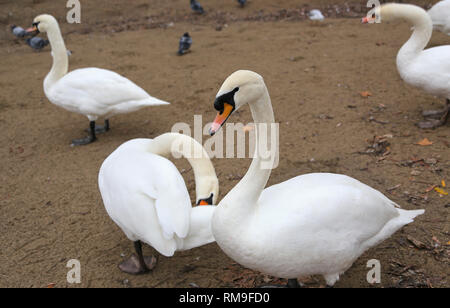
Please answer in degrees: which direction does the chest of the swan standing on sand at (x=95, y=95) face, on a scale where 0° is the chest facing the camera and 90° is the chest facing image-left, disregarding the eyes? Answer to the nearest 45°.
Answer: approximately 90°

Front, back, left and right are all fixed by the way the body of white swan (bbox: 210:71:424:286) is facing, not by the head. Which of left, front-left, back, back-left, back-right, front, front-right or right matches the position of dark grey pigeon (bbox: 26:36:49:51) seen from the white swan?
front-right

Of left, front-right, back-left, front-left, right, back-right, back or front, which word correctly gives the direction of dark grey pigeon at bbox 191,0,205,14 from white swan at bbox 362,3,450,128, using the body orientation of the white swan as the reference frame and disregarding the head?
front-right

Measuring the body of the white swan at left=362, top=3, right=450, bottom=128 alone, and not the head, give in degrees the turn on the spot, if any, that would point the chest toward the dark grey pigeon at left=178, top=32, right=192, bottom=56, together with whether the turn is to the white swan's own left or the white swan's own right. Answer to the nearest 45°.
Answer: approximately 45° to the white swan's own right

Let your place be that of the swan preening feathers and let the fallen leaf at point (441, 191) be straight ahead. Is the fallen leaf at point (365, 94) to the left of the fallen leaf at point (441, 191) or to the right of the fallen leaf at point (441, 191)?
left

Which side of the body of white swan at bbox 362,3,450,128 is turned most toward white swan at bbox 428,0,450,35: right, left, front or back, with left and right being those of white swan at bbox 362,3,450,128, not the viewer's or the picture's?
right

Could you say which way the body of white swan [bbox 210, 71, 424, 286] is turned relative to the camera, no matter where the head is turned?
to the viewer's left

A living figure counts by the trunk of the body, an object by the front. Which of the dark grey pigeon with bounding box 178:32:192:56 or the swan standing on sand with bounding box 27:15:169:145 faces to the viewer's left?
the swan standing on sand
